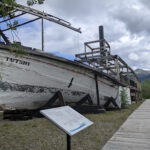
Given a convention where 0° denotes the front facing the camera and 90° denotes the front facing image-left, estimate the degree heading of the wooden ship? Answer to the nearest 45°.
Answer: approximately 45°

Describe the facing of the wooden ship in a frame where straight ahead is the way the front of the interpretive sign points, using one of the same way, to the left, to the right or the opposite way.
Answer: to the right

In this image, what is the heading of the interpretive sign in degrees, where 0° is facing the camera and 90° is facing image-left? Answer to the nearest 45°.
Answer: approximately 315°

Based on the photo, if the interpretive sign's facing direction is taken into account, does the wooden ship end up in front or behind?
behind

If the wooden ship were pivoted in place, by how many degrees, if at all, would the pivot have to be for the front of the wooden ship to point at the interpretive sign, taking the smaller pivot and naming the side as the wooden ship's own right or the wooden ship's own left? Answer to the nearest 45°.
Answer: approximately 45° to the wooden ship's own left
